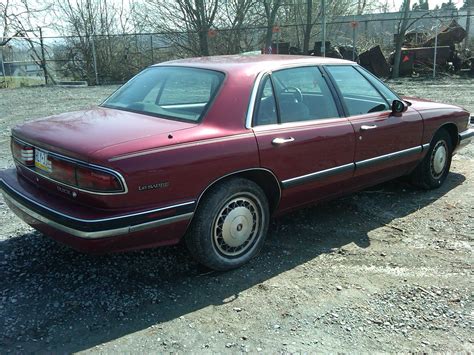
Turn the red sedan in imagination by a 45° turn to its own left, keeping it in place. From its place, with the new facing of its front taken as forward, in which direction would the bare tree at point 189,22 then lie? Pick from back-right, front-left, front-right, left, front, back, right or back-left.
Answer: front

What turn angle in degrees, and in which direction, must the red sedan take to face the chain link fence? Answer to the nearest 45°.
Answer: approximately 45° to its left

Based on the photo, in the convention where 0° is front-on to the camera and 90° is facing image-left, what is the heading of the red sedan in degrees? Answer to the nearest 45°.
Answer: approximately 225°
